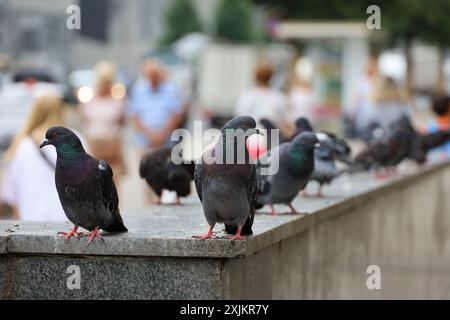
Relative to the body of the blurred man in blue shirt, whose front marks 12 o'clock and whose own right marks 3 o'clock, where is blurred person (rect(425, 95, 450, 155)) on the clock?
The blurred person is roughly at 9 o'clock from the blurred man in blue shirt.

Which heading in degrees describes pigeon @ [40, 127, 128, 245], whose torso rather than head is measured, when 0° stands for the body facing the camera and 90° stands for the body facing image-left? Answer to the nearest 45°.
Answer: approximately 45°

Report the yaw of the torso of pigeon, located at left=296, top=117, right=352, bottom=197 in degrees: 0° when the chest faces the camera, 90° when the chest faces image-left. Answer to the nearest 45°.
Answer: approximately 90°
